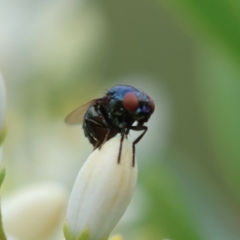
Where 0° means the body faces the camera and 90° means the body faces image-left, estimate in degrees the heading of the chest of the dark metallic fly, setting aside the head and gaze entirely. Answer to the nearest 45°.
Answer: approximately 315°
